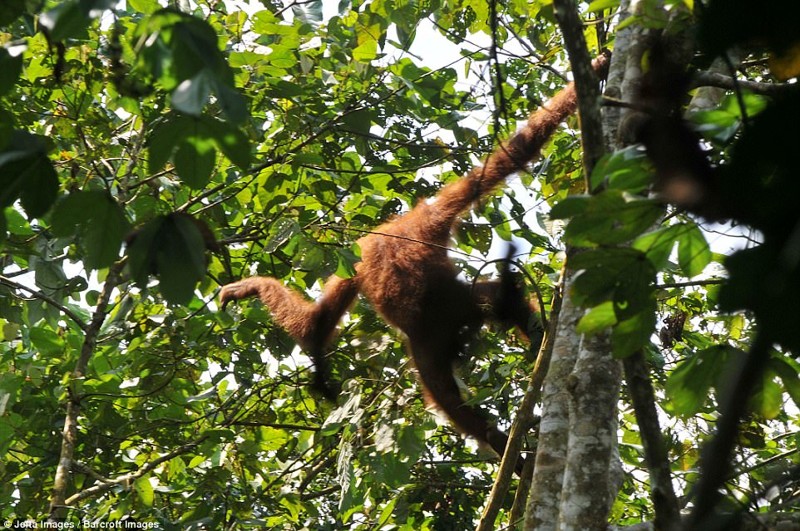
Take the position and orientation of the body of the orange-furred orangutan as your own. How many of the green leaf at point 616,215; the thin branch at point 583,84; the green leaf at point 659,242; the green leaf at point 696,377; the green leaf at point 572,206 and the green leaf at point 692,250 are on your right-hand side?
6

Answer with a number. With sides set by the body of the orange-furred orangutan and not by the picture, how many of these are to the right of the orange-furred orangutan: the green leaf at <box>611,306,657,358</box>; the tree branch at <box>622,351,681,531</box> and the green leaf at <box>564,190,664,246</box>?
3

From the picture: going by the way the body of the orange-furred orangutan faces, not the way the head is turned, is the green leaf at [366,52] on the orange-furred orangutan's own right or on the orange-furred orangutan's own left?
on the orange-furred orangutan's own right

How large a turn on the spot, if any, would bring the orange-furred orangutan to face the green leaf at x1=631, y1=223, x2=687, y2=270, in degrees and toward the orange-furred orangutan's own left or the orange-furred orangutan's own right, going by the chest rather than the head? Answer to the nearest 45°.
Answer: approximately 90° to the orange-furred orangutan's own right

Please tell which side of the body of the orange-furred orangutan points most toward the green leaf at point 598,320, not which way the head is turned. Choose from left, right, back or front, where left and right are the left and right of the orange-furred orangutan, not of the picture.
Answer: right
